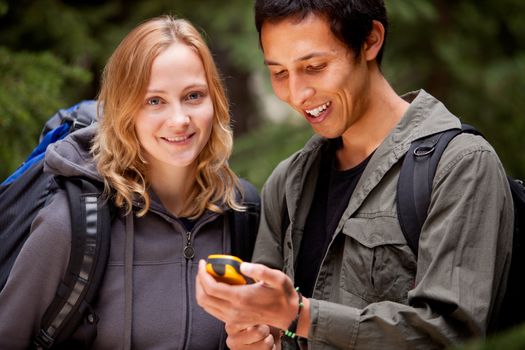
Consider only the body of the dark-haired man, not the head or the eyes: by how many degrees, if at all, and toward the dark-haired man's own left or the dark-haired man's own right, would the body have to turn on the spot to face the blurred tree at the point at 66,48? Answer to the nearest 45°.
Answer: approximately 90° to the dark-haired man's own right

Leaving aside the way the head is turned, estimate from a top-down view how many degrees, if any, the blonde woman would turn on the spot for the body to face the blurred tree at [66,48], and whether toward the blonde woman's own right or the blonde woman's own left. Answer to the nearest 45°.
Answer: approximately 135° to the blonde woman's own left

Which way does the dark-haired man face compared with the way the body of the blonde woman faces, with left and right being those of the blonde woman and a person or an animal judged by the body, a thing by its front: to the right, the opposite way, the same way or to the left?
to the right

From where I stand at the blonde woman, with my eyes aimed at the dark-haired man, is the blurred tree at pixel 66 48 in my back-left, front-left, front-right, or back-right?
back-left

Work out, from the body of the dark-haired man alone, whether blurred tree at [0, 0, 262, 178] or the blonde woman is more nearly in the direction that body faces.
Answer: the blonde woman

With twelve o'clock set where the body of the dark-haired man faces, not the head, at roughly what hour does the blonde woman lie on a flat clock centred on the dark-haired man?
The blonde woman is roughly at 2 o'clock from the dark-haired man.

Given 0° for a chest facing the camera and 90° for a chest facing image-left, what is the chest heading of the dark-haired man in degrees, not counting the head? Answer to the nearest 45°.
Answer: approximately 45°

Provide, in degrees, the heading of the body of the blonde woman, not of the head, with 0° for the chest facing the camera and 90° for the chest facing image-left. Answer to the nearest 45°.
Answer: approximately 315°

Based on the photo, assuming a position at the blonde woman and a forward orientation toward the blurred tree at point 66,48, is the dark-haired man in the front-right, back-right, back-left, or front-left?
back-right
